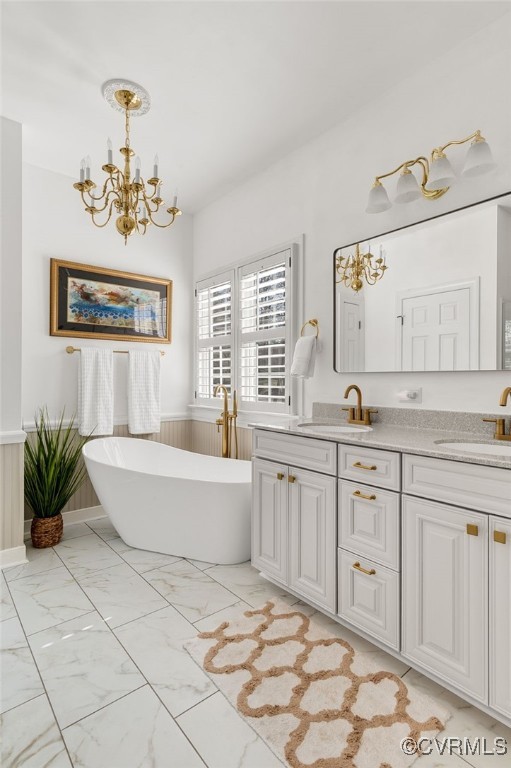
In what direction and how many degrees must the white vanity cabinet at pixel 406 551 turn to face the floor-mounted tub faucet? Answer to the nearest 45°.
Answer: approximately 90° to its right

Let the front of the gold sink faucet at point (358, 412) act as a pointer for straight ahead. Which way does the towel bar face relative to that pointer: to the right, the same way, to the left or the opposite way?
to the left

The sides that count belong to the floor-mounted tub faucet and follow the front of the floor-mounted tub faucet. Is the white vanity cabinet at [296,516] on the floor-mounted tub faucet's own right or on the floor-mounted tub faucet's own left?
on the floor-mounted tub faucet's own left

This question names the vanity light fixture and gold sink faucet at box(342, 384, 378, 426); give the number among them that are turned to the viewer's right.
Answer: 0

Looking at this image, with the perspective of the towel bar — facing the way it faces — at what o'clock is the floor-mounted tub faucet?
The floor-mounted tub faucet is roughly at 10 o'clock from the towel bar.

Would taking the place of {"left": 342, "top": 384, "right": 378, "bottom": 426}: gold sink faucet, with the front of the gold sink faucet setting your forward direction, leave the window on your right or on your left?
on your right

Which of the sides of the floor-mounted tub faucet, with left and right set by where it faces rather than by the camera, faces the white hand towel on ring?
left

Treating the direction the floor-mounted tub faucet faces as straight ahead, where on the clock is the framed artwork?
The framed artwork is roughly at 2 o'clock from the floor-mounted tub faucet.

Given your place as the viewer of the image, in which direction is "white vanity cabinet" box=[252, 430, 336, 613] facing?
facing the viewer and to the left of the viewer

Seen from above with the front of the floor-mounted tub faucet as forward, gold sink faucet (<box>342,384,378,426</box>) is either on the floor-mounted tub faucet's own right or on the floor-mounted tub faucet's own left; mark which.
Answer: on the floor-mounted tub faucet's own left

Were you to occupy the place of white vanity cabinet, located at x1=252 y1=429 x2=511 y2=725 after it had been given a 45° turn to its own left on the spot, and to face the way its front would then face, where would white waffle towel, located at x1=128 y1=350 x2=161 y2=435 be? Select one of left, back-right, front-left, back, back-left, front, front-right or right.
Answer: back-right

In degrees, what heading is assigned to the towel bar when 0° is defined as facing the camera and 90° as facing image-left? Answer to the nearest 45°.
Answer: approximately 0°

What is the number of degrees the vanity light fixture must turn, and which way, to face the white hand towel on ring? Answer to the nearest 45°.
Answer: approximately 90° to its right
